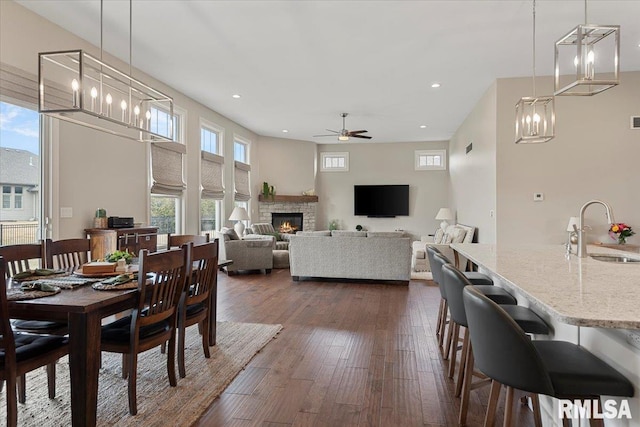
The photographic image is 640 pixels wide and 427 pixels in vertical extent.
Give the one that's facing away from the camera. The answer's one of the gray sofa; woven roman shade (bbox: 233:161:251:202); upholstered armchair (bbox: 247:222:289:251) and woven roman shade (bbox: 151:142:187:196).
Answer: the gray sofa

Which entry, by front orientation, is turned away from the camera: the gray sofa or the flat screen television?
the gray sofa

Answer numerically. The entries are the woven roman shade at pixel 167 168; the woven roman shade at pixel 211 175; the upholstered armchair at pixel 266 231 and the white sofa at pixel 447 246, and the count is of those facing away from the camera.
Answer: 0

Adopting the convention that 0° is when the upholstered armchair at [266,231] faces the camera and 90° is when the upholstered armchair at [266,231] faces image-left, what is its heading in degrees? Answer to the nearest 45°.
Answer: approximately 315°

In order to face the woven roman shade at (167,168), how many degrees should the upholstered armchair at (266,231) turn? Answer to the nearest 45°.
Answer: approximately 90° to its right

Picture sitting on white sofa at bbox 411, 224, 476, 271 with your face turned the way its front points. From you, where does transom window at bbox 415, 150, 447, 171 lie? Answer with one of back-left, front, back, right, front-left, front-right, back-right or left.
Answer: back-right

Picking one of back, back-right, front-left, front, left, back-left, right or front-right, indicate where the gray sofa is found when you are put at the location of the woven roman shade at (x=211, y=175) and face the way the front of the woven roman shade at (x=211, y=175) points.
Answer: front

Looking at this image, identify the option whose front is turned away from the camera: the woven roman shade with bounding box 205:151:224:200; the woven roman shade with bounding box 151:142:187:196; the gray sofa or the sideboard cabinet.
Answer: the gray sofa

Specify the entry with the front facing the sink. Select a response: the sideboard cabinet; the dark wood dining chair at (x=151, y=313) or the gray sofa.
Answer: the sideboard cabinet

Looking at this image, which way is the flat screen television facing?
toward the camera

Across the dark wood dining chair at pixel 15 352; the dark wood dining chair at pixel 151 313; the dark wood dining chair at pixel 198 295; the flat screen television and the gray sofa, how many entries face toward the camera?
1

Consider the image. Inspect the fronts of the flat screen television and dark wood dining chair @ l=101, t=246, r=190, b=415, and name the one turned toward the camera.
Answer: the flat screen television

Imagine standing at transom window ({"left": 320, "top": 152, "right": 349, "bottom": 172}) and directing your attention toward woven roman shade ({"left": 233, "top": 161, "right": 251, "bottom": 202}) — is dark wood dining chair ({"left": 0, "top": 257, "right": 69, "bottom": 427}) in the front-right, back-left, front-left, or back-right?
front-left

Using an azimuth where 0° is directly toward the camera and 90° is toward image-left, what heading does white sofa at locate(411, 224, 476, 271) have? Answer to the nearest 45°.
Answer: approximately 45°

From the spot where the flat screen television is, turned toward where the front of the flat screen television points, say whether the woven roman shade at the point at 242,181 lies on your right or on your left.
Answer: on your right

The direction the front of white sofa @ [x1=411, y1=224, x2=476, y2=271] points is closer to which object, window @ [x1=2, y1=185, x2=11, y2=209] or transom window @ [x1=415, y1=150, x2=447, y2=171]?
the window

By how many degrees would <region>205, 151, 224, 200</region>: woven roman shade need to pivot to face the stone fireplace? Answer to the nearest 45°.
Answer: approximately 90° to its left

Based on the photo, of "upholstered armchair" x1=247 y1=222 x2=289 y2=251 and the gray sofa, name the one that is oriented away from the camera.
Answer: the gray sofa

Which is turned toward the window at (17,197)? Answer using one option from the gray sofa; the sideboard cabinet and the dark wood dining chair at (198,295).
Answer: the dark wood dining chair
